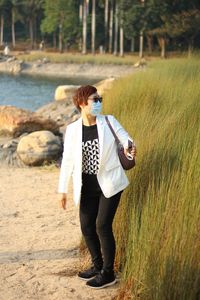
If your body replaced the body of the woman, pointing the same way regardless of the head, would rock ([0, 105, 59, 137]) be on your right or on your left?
on your right

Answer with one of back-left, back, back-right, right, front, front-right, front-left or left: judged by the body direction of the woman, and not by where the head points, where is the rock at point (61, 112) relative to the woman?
back-right

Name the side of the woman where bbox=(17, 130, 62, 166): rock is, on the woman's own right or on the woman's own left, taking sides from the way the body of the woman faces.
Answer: on the woman's own right

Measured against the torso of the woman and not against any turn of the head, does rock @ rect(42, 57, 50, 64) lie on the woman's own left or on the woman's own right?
on the woman's own right

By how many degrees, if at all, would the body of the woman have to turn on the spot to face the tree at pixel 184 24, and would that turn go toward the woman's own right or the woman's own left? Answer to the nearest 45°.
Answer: approximately 135° to the woman's own right

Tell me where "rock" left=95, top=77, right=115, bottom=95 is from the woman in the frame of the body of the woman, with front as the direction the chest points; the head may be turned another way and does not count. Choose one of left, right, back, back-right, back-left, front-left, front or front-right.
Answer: back-right

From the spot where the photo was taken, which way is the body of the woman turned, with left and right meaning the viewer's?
facing the viewer and to the left of the viewer
